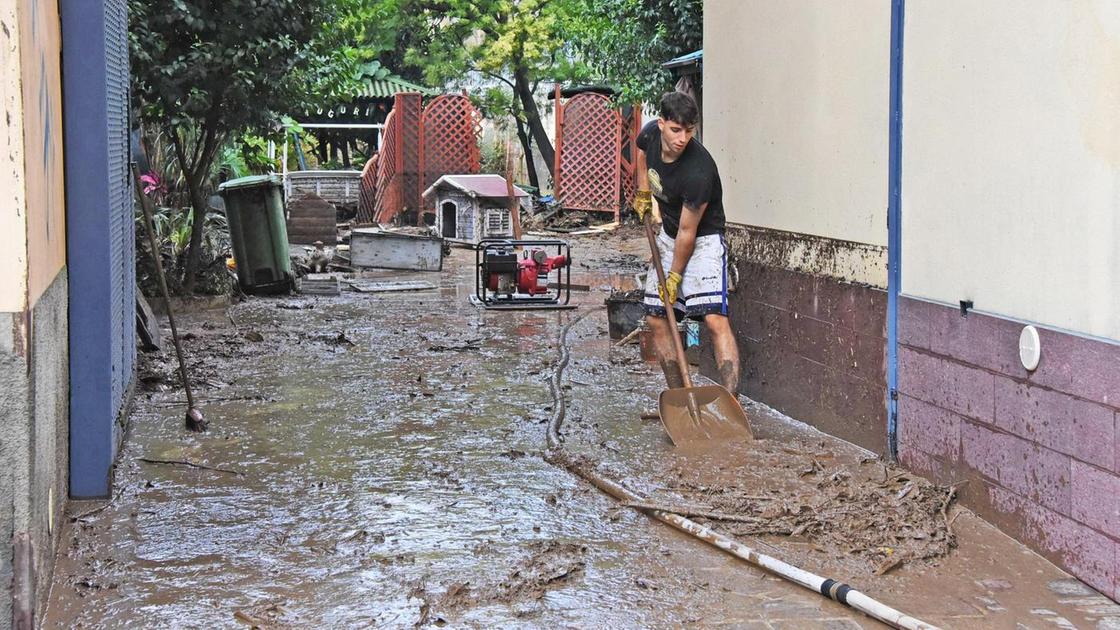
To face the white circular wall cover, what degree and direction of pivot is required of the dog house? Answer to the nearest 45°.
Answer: approximately 45° to its left

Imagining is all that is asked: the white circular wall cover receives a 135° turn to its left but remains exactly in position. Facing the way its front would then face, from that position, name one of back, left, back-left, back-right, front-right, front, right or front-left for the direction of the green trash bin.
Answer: back-left

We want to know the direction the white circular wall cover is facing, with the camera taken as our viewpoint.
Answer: facing the viewer and to the left of the viewer

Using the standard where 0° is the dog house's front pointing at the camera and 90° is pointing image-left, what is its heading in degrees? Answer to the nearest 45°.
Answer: approximately 45°

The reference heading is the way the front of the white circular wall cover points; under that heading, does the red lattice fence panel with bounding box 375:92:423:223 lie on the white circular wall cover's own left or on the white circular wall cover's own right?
on the white circular wall cover's own right

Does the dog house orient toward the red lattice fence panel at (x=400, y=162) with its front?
no

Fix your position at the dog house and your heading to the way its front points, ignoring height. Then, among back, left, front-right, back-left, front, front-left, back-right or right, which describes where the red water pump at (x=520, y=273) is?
front-left

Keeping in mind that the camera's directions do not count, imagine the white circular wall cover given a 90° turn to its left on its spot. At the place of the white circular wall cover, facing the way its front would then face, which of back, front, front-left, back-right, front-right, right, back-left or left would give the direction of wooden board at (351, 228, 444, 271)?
back

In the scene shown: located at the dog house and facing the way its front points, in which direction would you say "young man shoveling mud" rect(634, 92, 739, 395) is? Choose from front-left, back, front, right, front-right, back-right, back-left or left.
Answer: front-left

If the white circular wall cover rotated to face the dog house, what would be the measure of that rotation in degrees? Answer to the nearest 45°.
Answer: approximately 90° to its right

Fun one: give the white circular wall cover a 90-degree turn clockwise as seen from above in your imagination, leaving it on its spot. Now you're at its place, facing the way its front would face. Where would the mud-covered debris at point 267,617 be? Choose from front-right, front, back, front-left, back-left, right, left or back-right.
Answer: left

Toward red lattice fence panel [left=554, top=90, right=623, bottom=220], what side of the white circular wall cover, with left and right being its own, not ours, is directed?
right

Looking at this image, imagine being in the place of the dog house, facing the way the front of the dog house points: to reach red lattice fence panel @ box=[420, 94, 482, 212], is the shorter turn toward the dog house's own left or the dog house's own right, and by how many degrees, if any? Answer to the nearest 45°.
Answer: approximately 135° to the dog house's own right

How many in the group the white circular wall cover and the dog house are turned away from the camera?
0

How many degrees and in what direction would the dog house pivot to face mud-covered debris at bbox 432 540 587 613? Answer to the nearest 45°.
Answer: approximately 45° to its left

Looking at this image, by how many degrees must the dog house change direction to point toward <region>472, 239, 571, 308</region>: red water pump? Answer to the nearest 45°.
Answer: approximately 45° to its left

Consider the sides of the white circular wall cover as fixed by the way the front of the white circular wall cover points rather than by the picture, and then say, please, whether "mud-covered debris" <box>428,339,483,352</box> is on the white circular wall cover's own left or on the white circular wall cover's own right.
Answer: on the white circular wall cover's own right

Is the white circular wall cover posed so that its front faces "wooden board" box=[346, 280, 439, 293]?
no

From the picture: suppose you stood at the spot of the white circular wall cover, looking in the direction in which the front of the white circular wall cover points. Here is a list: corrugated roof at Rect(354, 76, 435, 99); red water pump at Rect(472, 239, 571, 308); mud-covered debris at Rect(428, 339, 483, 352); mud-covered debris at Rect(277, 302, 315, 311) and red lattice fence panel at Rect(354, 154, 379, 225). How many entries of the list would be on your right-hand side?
5

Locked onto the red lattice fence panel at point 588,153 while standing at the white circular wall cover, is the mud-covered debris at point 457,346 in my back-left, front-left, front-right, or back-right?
front-left
